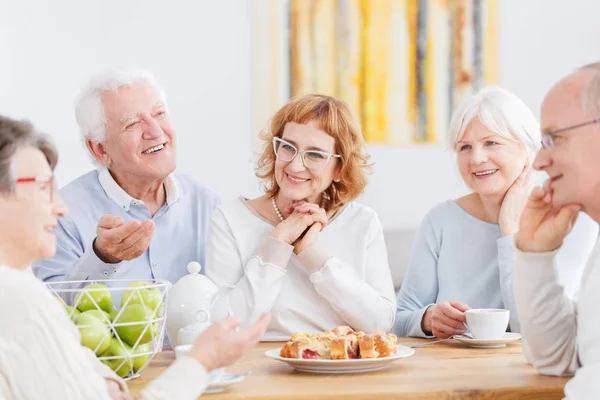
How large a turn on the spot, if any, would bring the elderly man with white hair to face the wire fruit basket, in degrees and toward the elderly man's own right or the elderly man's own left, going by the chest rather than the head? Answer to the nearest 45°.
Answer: approximately 45° to the elderly man's own right

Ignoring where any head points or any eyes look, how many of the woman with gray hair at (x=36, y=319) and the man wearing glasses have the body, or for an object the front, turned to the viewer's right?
1

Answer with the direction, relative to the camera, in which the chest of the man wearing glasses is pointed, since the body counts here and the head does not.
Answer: to the viewer's left

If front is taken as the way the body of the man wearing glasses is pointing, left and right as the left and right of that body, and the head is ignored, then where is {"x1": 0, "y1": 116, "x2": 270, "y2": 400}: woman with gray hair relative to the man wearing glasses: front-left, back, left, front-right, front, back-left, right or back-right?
front-left

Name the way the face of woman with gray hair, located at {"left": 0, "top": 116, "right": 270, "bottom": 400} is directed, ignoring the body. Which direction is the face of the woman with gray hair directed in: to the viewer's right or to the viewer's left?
to the viewer's right

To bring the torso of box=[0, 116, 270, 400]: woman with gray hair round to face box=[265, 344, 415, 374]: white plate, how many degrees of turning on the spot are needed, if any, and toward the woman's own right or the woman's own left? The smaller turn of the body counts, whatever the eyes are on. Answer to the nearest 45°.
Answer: approximately 45° to the woman's own left

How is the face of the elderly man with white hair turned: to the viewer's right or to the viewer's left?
to the viewer's right

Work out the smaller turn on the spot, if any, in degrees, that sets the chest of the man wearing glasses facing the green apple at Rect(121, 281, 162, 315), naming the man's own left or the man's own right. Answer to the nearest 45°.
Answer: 0° — they already face it

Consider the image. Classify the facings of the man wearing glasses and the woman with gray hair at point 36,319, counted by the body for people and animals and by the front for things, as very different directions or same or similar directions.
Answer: very different directions

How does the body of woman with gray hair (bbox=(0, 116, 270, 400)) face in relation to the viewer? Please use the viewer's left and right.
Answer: facing to the right of the viewer

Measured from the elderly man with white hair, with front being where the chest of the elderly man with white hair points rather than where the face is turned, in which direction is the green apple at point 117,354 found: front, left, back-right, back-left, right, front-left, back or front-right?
front-right
